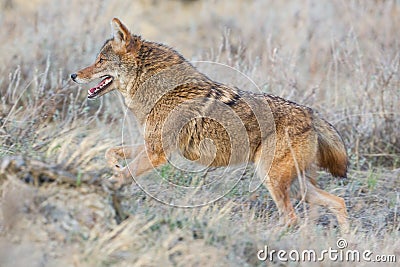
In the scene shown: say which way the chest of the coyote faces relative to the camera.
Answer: to the viewer's left
